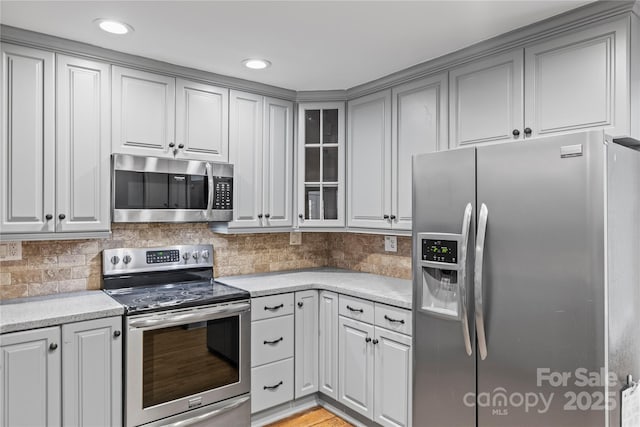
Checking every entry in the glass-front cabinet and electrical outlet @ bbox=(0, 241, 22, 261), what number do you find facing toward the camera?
2

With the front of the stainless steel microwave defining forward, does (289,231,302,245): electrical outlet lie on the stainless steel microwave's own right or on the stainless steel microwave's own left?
on the stainless steel microwave's own left

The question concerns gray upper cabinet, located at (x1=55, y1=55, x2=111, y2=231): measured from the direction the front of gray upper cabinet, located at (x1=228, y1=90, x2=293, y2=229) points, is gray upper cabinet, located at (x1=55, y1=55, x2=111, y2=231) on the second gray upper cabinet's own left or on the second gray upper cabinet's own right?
on the second gray upper cabinet's own right

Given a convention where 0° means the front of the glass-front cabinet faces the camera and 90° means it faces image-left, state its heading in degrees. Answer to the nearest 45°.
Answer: approximately 0°

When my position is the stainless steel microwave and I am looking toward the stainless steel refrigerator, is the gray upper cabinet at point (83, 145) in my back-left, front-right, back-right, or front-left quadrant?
back-right

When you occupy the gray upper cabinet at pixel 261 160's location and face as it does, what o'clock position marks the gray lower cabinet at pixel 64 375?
The gray lower cabinet is roughly at 3 o'clock from the gray upper cabinet.

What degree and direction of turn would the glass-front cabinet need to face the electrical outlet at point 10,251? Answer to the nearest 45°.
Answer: approximately 45° to its right

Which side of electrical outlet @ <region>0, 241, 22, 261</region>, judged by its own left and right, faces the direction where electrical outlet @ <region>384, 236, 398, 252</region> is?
left

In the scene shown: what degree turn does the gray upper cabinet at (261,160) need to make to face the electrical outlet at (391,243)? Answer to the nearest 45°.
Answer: approximately 45° to its left
